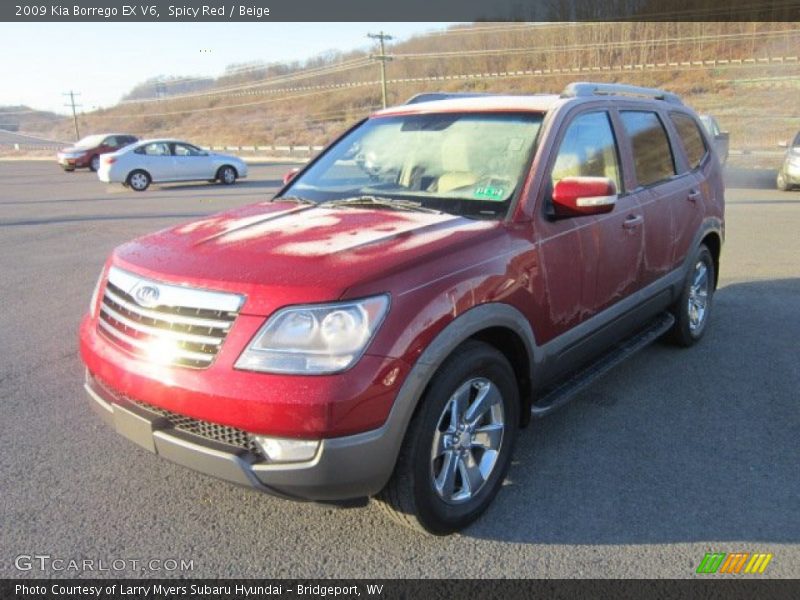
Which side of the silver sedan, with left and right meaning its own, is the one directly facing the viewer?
right

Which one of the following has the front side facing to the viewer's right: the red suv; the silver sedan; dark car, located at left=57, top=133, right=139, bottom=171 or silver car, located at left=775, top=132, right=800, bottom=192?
the silver sedan

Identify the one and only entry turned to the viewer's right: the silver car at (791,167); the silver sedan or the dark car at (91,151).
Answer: the silver sedan

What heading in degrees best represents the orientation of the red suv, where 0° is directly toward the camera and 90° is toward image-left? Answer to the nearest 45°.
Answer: approximately 45°

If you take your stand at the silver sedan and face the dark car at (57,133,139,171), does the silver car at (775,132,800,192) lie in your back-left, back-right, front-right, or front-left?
back-right

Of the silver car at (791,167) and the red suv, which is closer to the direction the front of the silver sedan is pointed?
the silver car

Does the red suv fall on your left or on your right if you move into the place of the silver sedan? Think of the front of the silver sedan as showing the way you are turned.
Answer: on your right

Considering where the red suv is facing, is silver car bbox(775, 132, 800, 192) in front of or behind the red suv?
behind
